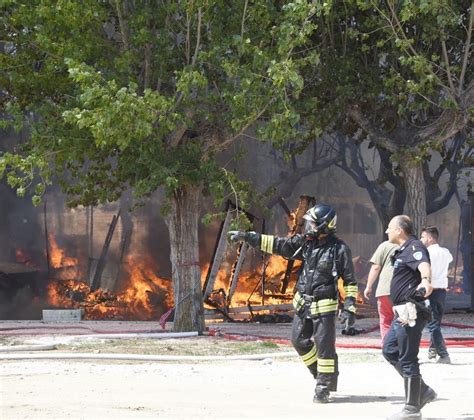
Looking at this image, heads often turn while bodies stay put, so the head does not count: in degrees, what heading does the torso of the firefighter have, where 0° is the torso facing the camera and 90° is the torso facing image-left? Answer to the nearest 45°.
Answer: approximately 45°

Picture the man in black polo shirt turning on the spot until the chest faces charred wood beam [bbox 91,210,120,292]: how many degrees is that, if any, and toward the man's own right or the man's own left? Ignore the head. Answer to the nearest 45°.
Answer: approximately 45° to the man's own right

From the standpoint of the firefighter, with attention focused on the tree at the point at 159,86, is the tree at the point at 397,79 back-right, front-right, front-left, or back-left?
front-right

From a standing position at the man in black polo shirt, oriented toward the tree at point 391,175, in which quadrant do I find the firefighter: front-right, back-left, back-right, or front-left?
front-left

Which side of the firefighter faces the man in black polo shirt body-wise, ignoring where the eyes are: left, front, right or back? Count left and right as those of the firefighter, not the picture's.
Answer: left

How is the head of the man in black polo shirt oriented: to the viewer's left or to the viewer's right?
to the viewer's left

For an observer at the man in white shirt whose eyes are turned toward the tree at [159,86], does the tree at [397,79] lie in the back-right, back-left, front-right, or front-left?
front-right

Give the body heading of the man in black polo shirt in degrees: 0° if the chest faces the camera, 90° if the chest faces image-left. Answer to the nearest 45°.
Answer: approximately 90°

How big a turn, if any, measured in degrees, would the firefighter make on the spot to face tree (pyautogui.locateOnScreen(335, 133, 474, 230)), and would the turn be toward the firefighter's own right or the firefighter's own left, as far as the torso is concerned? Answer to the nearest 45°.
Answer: approximately 135° to the firefighter's own right
